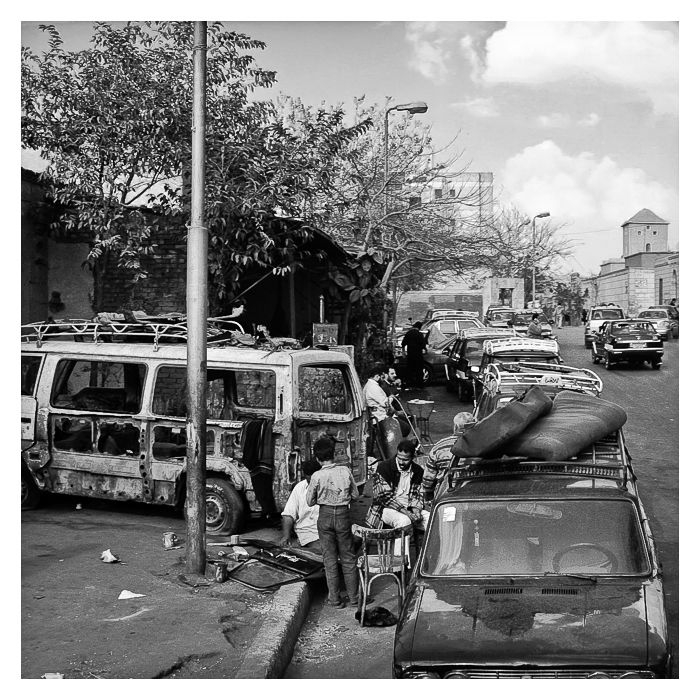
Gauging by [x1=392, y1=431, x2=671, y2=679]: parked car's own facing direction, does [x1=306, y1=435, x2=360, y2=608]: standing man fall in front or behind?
behind

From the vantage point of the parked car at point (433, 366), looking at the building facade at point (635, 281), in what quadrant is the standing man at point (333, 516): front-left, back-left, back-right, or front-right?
back-right

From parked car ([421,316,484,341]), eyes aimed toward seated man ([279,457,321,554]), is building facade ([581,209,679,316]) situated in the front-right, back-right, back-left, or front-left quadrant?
back-left

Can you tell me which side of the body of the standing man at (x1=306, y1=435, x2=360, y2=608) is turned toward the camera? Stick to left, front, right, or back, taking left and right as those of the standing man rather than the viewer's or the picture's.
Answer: back

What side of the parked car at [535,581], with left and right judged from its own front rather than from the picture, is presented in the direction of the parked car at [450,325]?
back
